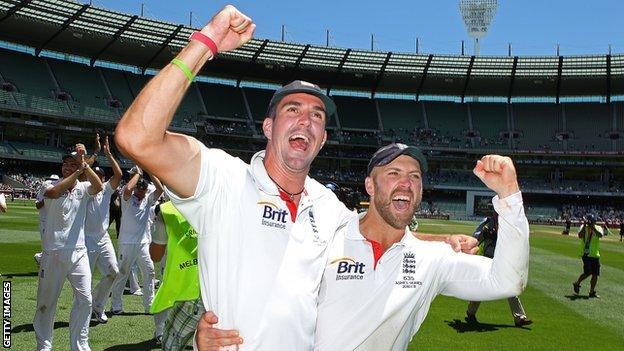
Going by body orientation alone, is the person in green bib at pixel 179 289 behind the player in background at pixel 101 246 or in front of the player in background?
in front

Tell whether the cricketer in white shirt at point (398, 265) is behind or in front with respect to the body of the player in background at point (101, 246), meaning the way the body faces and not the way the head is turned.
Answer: in front

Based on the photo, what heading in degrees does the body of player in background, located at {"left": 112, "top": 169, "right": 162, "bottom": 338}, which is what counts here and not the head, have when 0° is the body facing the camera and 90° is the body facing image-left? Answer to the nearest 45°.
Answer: approximately 0°

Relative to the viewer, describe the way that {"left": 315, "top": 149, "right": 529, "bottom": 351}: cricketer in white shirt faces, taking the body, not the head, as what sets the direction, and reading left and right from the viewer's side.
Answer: facing the viewer

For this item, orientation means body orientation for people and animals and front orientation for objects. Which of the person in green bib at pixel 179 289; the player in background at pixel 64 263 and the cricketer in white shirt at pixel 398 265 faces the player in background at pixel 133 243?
the person in green bib

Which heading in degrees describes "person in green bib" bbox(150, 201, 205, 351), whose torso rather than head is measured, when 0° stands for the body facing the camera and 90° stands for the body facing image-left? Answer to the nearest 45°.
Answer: approximately 180°

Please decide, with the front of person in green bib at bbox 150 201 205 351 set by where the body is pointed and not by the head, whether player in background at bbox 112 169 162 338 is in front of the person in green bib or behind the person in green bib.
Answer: in front

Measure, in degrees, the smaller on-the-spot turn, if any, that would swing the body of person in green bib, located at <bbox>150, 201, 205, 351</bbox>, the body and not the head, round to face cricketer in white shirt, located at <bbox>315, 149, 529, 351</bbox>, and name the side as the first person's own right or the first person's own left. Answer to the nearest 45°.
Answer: approximately 135° to the first person's own right

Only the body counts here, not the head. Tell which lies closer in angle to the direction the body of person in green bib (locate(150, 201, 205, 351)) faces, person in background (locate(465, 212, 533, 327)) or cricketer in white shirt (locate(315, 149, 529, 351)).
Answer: the person in background
